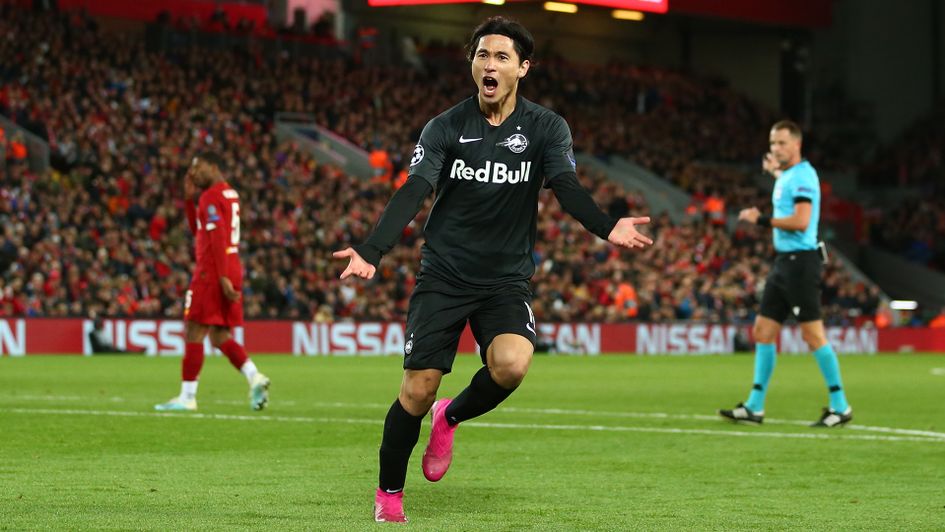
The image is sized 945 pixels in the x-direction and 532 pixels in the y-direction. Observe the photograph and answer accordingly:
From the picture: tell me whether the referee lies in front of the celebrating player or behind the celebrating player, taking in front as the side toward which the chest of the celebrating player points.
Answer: behind

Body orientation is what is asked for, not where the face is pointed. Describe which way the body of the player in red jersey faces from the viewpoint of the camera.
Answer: to the viewer's left

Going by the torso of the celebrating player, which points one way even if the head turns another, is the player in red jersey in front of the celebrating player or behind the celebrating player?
behind

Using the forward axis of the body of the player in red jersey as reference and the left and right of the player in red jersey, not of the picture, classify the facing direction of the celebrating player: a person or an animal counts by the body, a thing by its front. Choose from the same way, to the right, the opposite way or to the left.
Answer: to the left

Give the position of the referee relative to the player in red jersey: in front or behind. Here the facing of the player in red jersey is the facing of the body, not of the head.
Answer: behind

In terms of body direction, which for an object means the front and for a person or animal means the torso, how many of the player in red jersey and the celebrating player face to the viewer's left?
1
